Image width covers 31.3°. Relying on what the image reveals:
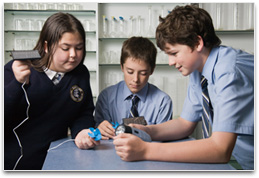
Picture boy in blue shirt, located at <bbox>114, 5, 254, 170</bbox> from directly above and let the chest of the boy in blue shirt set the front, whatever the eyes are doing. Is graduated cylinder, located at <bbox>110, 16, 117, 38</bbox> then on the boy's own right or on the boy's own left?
on the boy's own right

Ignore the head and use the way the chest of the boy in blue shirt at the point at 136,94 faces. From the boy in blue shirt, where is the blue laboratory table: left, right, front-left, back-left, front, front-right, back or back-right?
front

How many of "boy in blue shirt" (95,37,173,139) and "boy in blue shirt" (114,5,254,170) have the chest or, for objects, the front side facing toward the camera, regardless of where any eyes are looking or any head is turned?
1

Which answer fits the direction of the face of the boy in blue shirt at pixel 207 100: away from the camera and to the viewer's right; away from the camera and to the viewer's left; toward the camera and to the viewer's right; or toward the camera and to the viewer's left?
toward the camera and to the viewer's left

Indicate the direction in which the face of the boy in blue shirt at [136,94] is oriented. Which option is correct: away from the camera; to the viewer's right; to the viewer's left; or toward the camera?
toward the camera

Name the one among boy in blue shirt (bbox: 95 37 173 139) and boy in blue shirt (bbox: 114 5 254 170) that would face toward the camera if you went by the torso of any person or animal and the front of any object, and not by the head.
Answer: boy in blue shirt (bbox: 95 37 173 139)

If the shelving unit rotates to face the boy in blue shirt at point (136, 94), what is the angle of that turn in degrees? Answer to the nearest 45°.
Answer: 0° — it already faces them

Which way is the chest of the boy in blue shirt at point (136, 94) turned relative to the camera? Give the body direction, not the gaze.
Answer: toward the camera

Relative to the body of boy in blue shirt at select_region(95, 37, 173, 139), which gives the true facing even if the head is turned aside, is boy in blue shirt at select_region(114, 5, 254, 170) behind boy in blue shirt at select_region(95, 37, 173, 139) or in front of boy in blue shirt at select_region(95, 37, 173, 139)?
in front

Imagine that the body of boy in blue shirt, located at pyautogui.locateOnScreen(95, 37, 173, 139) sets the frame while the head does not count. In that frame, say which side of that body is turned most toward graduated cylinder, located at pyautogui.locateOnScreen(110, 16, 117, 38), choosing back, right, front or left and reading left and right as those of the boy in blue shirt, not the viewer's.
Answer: back

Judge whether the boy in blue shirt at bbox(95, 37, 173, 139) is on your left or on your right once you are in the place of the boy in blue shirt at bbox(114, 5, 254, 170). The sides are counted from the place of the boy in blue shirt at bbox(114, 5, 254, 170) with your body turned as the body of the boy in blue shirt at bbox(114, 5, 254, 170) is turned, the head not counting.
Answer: on your right

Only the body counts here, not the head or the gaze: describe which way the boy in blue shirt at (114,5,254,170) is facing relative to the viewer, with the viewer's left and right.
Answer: facing to the left of the viewer

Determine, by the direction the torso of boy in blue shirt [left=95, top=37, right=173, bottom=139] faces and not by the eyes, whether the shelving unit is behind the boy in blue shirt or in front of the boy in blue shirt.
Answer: behind

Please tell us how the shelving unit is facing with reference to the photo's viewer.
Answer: facing the viewer

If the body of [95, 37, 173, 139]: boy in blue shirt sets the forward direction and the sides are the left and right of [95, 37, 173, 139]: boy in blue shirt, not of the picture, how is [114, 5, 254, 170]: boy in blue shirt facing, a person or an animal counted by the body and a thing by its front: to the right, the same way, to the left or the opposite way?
to the right
